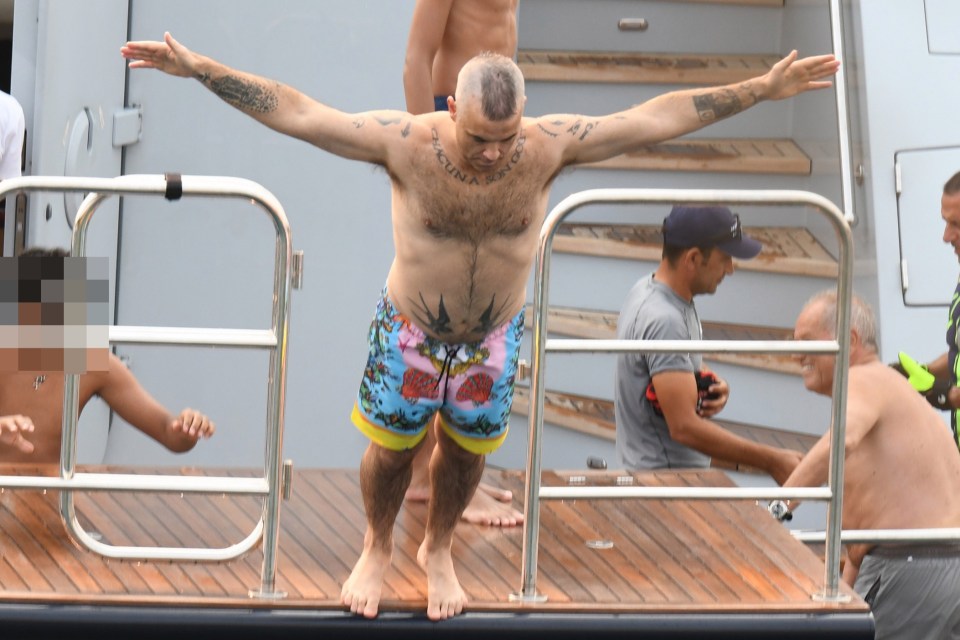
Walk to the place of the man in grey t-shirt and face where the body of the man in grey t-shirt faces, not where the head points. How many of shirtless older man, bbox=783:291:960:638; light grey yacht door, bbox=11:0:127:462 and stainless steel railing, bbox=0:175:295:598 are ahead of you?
1

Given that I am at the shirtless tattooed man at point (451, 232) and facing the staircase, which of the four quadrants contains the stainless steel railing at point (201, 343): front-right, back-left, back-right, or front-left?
back-left

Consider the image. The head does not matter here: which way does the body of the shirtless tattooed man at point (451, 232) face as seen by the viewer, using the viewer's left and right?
facing the viewer

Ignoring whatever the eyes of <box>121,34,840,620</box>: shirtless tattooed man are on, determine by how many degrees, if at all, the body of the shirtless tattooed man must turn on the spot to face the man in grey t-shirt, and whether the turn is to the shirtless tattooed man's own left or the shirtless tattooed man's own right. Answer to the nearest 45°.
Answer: approximately 135° to the shirtless tattooed man's own left

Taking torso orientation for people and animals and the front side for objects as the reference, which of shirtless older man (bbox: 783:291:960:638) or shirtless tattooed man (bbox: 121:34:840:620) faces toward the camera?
shirtless tattooed man (bbox: 121:34:840:620)

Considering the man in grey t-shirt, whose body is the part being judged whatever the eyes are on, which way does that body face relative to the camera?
to the viewer's right

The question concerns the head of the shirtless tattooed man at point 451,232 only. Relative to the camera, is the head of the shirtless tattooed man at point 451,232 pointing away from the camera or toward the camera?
toward the camera

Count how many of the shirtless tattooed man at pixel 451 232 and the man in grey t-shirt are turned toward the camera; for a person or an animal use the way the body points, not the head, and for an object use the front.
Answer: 1

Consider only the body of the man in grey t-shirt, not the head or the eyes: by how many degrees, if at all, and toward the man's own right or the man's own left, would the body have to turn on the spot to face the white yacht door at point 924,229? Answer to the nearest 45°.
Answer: approximately 45° to the man's own left

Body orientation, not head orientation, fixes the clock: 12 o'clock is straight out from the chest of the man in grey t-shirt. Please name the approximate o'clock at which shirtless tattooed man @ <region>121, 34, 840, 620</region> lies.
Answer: The shirtless tattooed man is roughly at 4 o'clock from the man in grey t-shirt.

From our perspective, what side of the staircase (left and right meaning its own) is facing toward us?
front

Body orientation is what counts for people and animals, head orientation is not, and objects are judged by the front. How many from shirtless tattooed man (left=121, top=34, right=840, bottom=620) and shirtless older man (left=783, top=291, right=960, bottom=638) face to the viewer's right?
0

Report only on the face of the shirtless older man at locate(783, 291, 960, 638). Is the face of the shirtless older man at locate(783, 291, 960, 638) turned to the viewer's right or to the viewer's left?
to the viewer's left

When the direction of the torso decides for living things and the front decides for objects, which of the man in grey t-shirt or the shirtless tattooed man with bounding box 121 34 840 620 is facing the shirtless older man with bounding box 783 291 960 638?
the man in grey t-shirt

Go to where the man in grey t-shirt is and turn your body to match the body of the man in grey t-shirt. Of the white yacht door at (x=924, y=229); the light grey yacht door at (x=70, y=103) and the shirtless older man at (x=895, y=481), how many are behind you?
1

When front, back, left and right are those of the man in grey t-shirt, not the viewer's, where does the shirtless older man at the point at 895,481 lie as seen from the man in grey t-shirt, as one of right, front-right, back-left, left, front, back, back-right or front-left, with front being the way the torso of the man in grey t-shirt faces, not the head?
front

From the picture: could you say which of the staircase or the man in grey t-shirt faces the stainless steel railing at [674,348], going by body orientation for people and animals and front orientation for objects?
the staircase

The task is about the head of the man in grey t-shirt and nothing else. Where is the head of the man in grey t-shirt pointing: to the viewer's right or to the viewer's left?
to the viewer's right

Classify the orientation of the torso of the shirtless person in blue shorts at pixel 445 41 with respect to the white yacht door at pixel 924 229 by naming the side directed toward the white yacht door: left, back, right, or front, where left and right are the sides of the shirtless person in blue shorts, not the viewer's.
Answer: left
